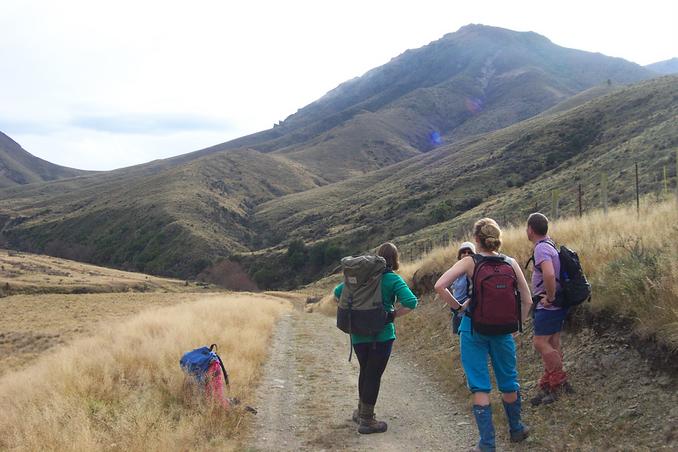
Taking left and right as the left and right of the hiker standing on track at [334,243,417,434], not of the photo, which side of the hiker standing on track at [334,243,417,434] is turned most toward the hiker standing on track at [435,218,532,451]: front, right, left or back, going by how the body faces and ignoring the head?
right

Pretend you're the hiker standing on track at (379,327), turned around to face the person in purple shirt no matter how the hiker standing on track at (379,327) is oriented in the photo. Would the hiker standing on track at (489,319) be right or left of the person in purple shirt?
right

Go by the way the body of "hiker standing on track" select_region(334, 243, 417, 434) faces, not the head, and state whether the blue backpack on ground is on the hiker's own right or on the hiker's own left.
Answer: on the hiker's own left

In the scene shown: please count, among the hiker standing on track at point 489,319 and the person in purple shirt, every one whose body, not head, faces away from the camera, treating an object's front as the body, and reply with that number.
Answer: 1

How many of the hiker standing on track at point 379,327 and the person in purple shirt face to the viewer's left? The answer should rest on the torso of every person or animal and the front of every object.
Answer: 1

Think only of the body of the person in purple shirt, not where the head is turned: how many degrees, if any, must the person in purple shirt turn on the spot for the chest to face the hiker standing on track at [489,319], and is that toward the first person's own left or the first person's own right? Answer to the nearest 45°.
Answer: approximately 45° to the first person's own left

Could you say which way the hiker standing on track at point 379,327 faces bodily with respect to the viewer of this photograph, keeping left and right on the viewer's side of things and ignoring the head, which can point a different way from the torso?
facing away from the viewer and to the right of the viewer

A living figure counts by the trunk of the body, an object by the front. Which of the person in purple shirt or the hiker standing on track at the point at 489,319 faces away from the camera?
the hiker standing on track

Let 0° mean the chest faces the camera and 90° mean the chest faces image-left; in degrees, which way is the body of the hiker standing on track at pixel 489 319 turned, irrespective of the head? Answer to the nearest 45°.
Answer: approximately 180°

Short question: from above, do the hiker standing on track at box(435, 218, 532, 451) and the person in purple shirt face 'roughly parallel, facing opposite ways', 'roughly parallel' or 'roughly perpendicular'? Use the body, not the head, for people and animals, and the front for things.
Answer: roughly perpendicular

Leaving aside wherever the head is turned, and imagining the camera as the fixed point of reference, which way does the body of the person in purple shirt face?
to the viewer's left
